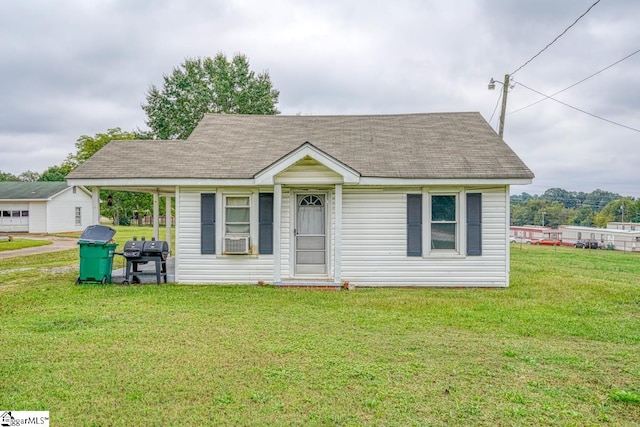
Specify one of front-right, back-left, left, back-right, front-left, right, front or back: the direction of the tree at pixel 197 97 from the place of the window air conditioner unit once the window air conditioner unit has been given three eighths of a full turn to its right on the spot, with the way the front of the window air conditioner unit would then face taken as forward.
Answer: front-right

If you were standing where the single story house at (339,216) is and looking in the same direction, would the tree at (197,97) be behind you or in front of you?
behind

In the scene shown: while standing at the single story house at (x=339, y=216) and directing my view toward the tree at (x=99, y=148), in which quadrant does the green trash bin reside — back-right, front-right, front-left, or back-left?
front-left

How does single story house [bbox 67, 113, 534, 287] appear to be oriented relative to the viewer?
toward the camera

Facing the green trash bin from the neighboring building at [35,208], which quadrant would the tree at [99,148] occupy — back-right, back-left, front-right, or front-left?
back-left

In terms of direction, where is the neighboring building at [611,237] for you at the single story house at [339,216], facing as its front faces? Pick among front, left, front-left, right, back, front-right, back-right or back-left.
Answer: back-left

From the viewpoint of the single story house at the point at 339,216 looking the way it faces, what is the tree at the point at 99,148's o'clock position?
The tree is roughly at 5 o'clock from the single story house.

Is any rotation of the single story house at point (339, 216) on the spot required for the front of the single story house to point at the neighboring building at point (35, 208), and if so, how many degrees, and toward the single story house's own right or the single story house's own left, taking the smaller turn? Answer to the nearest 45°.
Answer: approximately 135° to the single story house's own right

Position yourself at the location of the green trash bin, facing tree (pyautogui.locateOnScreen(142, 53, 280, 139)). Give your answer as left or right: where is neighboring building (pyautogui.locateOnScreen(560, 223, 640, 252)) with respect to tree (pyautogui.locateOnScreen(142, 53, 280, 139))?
right

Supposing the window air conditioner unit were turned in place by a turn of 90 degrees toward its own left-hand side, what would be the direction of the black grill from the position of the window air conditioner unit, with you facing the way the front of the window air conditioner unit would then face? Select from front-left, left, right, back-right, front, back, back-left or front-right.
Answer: back
